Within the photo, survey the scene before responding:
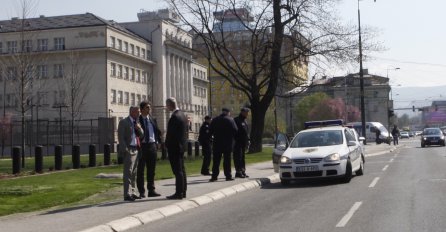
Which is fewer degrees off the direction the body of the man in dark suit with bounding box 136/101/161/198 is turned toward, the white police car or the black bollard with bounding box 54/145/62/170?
the white police car

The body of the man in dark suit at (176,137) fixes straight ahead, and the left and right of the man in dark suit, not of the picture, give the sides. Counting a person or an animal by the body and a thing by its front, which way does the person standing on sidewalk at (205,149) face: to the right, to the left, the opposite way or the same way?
the opposite way

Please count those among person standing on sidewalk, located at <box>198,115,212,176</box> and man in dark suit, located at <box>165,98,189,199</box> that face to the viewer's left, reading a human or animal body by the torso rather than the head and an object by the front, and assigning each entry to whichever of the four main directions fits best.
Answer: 1

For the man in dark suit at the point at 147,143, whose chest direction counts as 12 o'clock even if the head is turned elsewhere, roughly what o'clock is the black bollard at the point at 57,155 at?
The black bollard is roughly at 7 o'clock from the man in dark suit.
